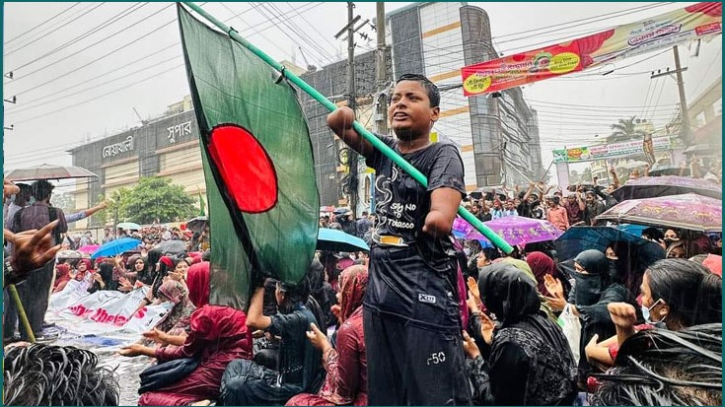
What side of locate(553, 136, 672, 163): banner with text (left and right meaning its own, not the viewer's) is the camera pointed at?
front

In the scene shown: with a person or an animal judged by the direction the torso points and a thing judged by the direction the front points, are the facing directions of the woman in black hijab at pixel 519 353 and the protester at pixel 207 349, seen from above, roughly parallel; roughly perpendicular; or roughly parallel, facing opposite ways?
roughly perpendicular

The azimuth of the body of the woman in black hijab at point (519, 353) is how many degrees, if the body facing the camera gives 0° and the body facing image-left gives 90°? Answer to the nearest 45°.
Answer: approximately 135°

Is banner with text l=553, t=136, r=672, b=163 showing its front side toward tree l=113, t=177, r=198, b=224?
no

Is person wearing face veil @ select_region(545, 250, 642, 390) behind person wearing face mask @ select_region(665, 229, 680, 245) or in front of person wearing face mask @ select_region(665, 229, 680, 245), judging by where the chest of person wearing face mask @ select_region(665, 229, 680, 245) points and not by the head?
in front

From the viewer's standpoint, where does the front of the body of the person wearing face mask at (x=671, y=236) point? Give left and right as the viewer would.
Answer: facing the viewer and to the left of the viewer

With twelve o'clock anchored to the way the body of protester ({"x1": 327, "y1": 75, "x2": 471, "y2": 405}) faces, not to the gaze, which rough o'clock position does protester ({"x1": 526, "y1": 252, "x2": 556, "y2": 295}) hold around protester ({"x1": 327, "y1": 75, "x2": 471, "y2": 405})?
protester ({"x1": 526, "y1": 252, "x2": 556, "y2": 295}) is roughly at 6 o'clock from protester ({"x1": 327, "y1": 75, "x2": 471, "y2": 405}).

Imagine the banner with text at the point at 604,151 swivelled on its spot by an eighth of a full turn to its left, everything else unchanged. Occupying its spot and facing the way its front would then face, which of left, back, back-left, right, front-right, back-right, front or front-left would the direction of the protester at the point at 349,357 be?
right

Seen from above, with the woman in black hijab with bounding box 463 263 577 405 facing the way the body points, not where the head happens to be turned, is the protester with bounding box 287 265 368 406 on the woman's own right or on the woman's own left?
on the woman's own left

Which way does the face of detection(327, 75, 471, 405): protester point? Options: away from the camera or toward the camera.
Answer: toward the camera

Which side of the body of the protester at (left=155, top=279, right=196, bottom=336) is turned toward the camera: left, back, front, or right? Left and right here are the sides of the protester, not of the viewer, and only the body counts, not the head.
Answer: left

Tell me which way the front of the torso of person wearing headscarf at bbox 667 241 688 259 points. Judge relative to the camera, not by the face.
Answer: toward the camera
